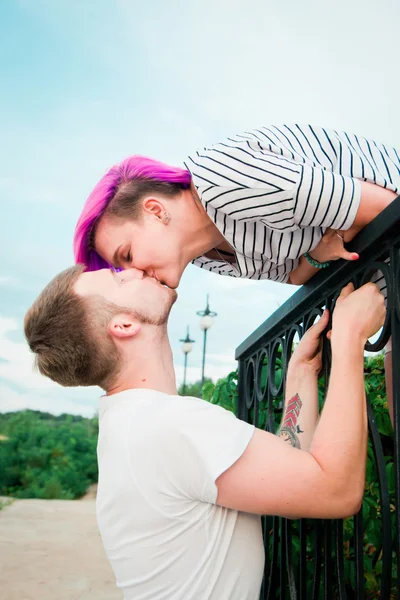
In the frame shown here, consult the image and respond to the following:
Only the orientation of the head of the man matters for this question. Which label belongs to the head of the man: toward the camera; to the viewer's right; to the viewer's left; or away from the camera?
to the viewer's right

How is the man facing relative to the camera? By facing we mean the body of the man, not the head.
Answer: to the viewer's right
